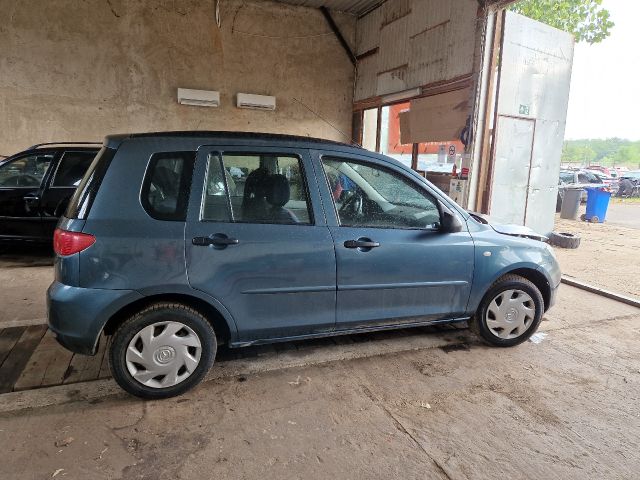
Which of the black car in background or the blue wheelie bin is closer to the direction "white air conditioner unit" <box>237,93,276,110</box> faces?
the black car in background

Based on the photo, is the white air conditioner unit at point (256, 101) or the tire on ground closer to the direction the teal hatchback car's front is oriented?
the tire on ground

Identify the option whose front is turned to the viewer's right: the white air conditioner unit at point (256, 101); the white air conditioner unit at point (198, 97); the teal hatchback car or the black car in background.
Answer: the teal hatchback car

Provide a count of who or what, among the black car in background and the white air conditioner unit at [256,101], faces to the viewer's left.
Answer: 1

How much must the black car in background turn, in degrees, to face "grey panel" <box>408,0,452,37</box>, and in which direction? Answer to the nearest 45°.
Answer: approximately 180°

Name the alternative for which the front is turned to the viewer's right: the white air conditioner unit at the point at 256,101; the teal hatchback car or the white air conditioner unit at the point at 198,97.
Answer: the teal hatchback car

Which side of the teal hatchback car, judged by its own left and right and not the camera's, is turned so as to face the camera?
right

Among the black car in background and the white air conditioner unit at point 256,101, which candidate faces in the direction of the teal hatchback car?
the white air conditioner unit

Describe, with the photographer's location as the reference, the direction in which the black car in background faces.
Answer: facing to the left of the viewer

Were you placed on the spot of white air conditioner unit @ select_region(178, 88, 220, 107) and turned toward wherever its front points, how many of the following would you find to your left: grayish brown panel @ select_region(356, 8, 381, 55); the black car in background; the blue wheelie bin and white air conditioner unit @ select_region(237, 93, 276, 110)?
3

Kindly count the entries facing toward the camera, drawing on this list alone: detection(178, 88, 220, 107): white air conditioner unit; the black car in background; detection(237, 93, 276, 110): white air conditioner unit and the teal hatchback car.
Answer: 2

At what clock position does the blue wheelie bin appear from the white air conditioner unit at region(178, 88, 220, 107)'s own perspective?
The blue wheelie bin is roughly at 9 o'clock from the white air conditioner unit.

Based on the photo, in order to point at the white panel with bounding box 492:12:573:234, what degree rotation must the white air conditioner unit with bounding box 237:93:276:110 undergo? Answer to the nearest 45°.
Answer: approximately 45° to its left

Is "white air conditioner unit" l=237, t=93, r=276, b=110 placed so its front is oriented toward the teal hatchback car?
yes

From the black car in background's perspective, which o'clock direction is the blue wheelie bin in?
The blue wheelie bin is roughly at 6 o'clock from the black car in background.

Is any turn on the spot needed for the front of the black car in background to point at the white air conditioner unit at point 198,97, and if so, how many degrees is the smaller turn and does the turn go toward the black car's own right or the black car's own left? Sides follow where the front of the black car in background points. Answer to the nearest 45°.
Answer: approximately 135° to the black car's own right

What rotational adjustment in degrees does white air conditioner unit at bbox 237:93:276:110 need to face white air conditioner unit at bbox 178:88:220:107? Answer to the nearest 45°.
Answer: approximately 90° to its right
